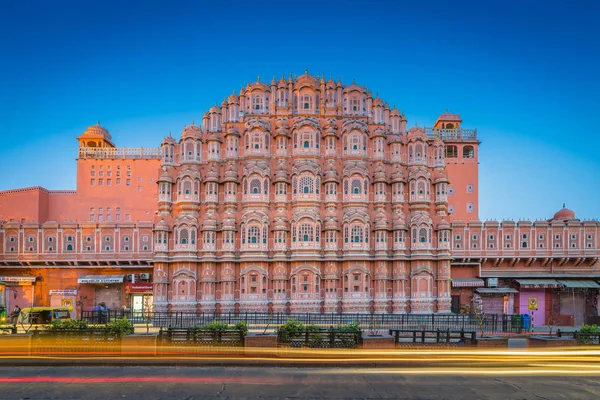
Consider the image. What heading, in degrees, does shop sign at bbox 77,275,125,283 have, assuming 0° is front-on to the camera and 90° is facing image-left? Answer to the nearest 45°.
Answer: approximately 0°

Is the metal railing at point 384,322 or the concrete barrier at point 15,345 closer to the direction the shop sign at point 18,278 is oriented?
the concrete barrier

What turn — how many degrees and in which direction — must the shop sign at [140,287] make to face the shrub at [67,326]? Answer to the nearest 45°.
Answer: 0° — it already faces it

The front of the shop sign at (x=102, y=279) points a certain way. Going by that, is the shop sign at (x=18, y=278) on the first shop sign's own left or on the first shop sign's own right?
on the first shop sign's own right

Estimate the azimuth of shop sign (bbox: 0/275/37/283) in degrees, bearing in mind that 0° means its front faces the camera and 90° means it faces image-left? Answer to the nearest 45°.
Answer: approximately 0°
